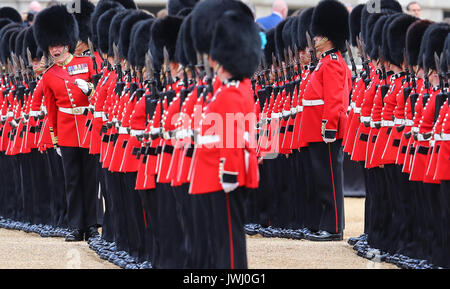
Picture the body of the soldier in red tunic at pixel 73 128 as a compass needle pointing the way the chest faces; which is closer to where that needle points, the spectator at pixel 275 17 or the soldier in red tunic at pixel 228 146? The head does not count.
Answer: the soldier in red tunic

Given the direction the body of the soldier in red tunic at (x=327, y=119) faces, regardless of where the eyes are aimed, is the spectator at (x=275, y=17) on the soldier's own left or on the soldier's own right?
on the soldier's own right

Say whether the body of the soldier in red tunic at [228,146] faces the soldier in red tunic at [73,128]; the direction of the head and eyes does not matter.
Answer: no

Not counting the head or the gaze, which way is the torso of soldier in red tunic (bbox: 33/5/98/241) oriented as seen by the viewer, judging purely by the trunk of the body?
toward the camera

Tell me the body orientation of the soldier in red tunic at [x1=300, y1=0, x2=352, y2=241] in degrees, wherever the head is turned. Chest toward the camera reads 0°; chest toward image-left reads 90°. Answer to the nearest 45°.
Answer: approximately 90°

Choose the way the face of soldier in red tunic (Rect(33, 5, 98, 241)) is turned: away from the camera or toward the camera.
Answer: toward the camera

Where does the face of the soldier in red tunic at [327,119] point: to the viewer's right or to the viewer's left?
to the viewer's left
